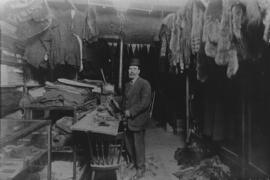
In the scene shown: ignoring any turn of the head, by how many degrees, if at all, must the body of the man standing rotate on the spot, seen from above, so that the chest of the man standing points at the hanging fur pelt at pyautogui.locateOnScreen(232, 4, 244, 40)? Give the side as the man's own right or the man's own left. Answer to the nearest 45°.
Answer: approximately 90° to the man's own left

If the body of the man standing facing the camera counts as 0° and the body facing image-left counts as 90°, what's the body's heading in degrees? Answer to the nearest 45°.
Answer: approximately 45°

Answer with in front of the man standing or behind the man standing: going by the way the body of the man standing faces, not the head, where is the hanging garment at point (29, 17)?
in front

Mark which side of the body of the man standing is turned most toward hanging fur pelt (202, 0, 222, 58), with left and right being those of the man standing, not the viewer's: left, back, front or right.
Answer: left

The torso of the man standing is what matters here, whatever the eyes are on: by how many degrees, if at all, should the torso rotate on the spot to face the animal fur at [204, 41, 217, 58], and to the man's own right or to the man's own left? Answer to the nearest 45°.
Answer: approximately 90° to the man's own left

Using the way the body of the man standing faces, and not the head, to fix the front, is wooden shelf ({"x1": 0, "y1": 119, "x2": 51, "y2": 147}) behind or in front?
in front

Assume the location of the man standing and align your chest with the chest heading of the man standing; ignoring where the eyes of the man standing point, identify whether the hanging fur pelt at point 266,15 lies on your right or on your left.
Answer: on your left

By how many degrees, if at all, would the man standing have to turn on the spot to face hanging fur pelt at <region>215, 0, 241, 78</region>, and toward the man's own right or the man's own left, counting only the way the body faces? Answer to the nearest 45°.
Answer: approximately 90° to the man's own left
